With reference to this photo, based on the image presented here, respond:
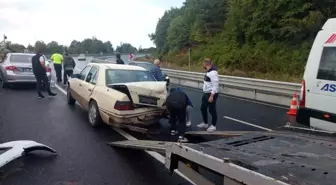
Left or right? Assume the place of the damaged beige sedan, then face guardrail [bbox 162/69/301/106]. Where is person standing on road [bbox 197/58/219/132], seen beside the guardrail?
right

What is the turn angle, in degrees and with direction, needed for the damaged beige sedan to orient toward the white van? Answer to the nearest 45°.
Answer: approximately 180°

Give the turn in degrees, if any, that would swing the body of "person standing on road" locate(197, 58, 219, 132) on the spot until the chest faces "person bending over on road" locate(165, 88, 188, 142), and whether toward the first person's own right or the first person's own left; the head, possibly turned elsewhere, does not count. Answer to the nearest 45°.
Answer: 0° — they already face them

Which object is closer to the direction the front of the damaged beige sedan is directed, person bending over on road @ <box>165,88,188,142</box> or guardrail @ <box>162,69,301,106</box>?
the guardrail

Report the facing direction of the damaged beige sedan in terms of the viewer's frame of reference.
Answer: facing away from the viewer and to the left of the viewer

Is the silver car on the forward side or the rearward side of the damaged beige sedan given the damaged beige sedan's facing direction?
on the forward side

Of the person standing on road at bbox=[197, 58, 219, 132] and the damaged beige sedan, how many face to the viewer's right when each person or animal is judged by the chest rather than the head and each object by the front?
0

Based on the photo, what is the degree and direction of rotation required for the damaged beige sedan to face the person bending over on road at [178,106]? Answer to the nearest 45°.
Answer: approximately 180°

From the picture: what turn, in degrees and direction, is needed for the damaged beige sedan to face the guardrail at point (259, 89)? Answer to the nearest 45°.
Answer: approximately 90° to its right

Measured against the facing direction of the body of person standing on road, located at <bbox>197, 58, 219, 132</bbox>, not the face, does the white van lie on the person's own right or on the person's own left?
on the person's own left
